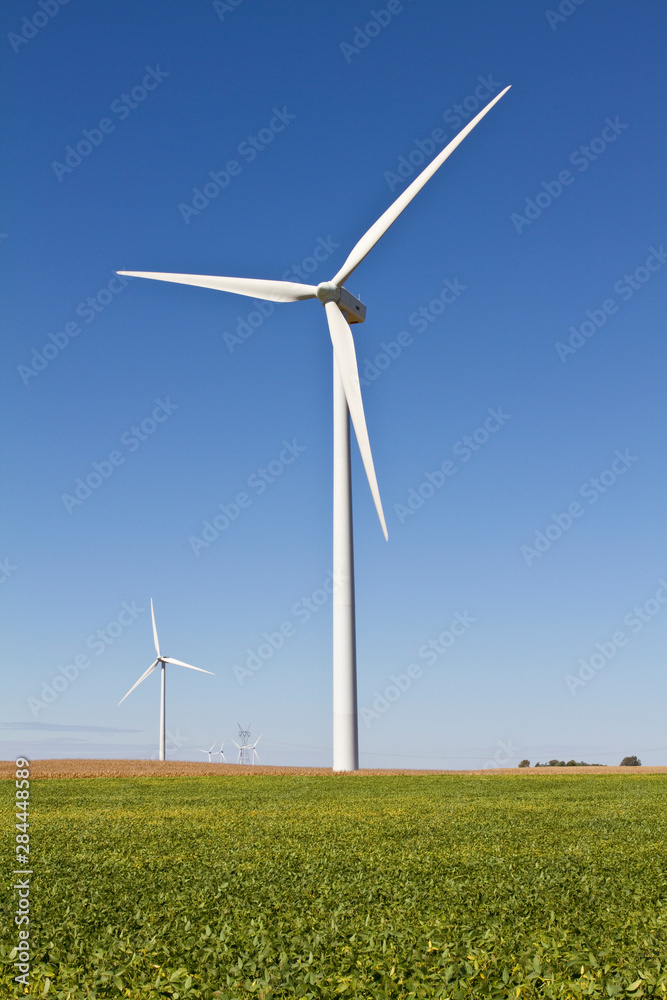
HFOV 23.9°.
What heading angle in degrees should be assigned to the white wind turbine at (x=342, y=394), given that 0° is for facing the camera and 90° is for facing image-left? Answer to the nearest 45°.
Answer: approximately 45°
